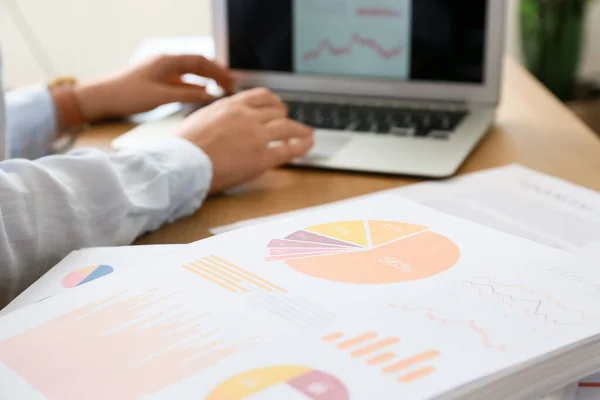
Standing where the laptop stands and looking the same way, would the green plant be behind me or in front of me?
behind

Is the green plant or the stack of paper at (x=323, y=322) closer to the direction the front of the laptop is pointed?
the stack of paper

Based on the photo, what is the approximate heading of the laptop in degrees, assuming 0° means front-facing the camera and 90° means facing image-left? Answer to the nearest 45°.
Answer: approximately 45°
